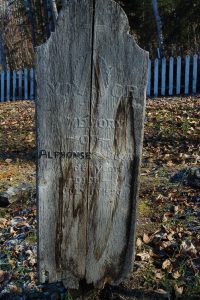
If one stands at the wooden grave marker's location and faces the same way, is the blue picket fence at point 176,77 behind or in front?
behind

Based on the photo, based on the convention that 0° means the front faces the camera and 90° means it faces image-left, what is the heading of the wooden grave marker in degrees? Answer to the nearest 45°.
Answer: approximately 0°

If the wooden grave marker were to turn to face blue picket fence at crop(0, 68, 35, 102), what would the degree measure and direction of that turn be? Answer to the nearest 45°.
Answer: approximately 180°
